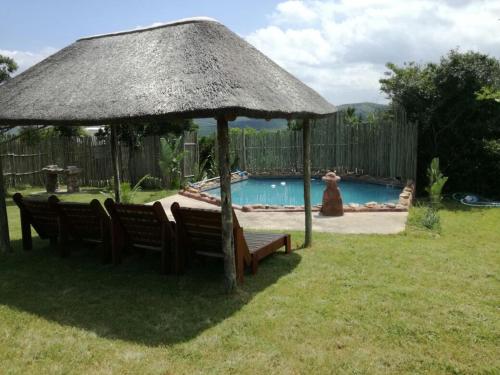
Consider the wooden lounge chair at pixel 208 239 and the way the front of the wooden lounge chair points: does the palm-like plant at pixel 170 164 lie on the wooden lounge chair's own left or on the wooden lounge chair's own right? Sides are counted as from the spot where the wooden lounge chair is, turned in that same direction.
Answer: on the wooden lounge chair's own left

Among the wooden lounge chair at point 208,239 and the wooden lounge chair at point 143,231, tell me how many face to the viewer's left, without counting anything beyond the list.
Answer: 0

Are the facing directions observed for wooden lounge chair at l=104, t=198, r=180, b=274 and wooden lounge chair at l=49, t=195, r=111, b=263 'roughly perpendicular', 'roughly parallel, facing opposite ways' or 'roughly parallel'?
roughly parallel

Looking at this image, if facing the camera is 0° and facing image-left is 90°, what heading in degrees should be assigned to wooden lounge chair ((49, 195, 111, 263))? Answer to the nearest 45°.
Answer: approximately 225°

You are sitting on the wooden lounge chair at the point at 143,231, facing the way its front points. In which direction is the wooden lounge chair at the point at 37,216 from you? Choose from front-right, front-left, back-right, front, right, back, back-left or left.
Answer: left

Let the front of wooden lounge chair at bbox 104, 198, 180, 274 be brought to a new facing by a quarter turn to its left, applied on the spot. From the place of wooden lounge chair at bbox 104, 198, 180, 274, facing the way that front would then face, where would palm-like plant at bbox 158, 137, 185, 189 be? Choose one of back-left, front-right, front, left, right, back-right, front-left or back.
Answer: front-right

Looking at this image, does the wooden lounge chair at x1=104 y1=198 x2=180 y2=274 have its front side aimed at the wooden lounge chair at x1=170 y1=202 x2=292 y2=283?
no

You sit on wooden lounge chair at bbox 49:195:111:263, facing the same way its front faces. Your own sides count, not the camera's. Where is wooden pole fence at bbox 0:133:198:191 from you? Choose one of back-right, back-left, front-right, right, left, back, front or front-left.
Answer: front-left

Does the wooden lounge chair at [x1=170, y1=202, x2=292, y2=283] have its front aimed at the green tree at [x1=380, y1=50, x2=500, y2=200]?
yes

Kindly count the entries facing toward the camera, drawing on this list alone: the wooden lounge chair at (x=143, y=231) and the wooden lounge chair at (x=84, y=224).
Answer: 0

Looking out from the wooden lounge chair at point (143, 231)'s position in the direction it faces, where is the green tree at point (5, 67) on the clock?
The green tree is roughly at 10 o'clock from the wooden lounge chair.

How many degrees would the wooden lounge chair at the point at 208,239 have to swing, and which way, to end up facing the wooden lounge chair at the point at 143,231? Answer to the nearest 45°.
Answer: approximately 90° to its left

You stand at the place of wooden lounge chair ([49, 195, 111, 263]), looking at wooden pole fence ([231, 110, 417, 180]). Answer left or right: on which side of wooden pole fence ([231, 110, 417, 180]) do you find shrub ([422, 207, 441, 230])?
right

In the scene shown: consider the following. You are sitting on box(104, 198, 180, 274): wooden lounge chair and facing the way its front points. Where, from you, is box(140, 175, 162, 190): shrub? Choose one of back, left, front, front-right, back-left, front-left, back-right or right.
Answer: front-left

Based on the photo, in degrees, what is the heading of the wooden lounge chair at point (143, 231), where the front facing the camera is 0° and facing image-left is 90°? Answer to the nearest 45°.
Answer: approximately 225°

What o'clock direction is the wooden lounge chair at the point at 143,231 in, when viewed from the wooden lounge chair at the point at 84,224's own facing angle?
the wooden lounge chair at the point at 143,231 is roughly at 3 o'clock from the wooden lounge chair at the point at 84,224.

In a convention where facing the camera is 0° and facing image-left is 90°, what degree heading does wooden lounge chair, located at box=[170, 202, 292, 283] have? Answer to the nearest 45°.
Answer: approximately 225°

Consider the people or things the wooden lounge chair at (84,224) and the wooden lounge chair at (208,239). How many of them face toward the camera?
0

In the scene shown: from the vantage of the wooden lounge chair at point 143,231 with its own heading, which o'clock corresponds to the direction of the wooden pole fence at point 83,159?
The wooden pole fence is roughly at 10 o'clock from the wooden lounge chair.

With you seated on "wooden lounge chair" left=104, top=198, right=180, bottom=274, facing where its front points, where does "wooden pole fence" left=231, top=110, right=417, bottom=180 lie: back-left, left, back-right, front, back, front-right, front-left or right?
front

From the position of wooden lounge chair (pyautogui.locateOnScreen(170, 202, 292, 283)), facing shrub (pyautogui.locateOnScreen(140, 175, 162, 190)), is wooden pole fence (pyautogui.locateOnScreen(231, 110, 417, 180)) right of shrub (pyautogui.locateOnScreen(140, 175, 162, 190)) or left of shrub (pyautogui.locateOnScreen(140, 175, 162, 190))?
right

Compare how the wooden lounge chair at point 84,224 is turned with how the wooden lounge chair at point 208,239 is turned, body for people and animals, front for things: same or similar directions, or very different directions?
same or similar directions
